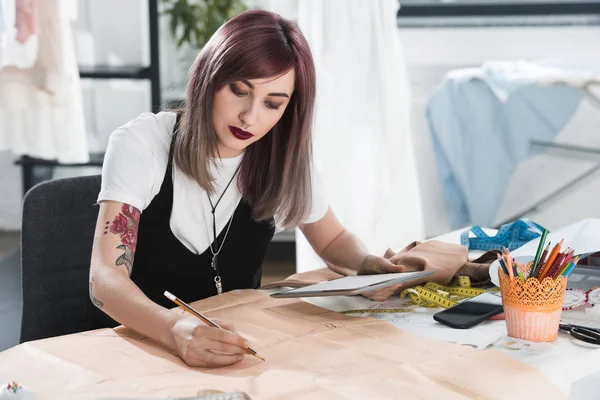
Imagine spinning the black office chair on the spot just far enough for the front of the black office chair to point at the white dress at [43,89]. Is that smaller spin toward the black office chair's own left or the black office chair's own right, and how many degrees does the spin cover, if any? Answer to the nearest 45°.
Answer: approximately 135° to the black office chair's own left

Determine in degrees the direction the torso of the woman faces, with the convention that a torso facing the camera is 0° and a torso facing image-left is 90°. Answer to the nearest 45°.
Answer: approximately 315°

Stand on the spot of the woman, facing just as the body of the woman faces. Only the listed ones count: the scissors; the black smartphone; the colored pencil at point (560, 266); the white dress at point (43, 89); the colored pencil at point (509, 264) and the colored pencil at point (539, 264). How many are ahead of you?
5

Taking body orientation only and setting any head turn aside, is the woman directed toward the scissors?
yes

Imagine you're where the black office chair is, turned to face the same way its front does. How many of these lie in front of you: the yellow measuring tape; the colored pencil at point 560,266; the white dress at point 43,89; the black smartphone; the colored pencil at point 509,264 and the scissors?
5

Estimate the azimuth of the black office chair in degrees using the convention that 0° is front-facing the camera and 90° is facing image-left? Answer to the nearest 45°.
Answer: approximately 315°

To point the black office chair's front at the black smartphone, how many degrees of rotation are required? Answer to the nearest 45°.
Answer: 0° — it already faces it

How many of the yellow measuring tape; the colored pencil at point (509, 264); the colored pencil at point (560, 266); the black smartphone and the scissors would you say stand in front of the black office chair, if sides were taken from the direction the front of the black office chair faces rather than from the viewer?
5
